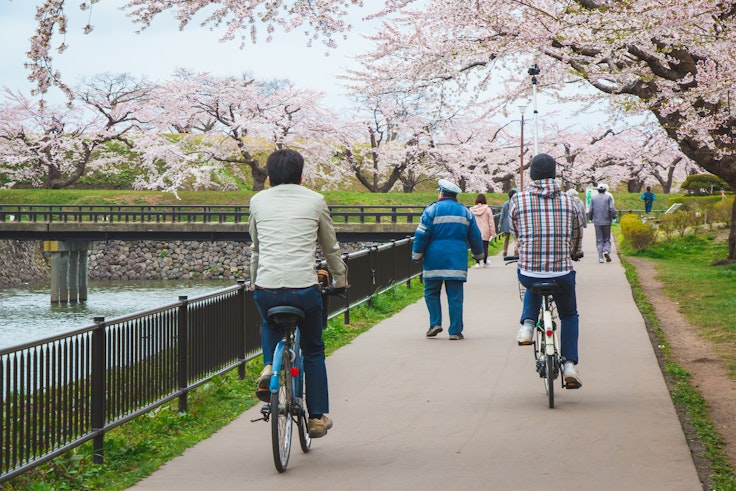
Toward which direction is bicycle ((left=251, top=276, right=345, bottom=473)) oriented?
away from the camera

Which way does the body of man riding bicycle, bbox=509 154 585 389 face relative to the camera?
away from the camera

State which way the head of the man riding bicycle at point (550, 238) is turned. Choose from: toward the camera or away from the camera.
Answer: away from the camera

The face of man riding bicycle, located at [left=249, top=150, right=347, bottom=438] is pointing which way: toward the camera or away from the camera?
away from the camera

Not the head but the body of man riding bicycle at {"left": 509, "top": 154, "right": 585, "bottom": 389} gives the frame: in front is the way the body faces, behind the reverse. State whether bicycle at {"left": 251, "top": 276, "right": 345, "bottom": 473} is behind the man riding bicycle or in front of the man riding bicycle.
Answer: behind

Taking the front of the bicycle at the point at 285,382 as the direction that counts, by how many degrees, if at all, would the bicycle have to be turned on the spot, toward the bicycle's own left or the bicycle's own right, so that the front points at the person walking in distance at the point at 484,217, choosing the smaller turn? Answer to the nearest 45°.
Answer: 0° — it already faces them

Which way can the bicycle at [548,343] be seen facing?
away from the camera

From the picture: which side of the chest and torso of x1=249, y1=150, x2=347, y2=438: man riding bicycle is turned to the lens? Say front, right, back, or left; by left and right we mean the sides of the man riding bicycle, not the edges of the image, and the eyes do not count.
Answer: back

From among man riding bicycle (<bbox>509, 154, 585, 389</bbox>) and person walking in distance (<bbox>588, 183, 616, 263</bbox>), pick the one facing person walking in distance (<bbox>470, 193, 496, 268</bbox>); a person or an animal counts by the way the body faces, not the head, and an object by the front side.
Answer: the man riding bicycle
